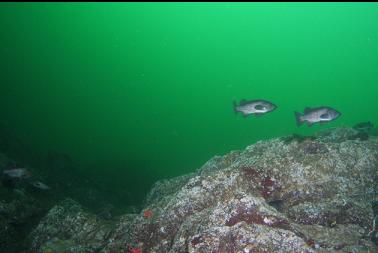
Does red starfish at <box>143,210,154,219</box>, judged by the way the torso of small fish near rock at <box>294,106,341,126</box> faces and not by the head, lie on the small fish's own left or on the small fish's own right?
on the small fish's own right

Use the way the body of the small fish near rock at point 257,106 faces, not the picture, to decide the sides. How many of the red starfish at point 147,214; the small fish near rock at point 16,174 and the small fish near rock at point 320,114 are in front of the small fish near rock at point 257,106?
1

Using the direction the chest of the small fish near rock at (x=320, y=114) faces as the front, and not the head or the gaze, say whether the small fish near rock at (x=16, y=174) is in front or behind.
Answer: behind

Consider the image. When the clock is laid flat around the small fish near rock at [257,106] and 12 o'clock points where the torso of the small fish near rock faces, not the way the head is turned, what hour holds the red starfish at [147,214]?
The red starfish is roughly at 4 o'clock from the small fish near rock.

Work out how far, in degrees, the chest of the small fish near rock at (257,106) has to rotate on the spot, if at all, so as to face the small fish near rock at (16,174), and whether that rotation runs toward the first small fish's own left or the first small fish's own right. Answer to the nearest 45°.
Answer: approximately 180°

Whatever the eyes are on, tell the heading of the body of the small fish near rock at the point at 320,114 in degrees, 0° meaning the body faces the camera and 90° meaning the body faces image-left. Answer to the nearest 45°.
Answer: approximately 270°

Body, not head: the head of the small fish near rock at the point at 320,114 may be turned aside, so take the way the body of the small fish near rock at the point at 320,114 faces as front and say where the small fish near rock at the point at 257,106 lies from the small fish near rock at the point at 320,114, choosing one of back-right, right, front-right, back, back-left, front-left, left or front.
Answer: back

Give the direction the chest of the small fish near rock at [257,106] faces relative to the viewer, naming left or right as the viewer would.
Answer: facing to the right of the viewer
